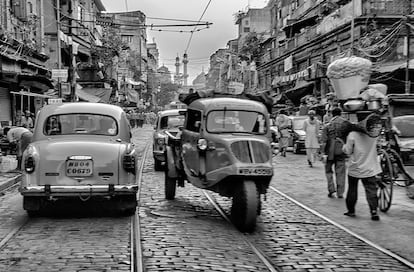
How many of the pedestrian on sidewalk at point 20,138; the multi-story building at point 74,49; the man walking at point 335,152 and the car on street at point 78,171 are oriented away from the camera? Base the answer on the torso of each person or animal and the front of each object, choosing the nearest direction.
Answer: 2

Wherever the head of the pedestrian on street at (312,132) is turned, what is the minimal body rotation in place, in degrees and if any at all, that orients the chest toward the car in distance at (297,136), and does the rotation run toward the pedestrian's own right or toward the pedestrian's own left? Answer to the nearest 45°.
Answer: approximately 180°

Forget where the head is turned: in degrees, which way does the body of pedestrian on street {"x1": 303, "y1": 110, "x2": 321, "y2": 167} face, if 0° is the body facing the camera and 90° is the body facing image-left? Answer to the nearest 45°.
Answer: approximately 0°

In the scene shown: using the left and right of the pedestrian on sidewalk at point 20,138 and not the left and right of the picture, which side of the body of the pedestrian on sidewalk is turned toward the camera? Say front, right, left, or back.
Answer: left

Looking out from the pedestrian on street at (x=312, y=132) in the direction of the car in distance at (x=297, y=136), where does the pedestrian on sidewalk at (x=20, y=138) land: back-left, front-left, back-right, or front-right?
back-left

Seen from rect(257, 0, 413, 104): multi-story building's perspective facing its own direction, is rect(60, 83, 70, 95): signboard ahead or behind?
ahead

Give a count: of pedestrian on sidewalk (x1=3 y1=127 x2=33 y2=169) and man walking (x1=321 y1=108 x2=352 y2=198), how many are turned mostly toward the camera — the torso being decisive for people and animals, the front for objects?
0

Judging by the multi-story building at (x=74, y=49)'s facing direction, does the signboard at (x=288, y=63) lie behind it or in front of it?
in front

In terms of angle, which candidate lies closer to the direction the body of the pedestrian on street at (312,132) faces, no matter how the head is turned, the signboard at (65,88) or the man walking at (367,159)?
the man walking

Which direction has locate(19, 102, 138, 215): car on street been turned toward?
away from the camera
